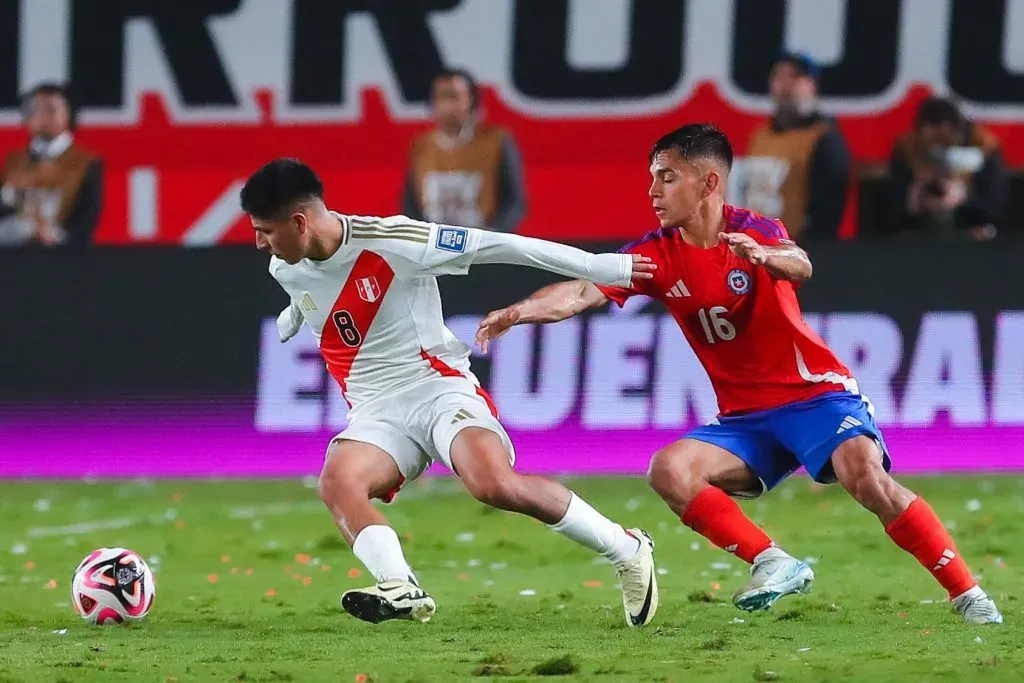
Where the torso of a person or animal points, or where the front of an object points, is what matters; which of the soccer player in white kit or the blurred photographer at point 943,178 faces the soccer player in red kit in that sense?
the blurred photographer

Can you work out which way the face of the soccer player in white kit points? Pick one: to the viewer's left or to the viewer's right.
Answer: to the viewer's left

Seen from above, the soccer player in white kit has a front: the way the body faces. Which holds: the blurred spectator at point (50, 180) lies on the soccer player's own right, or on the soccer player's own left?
on the soccer player's own right

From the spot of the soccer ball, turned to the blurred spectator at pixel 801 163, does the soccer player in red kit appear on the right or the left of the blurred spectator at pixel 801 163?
right
